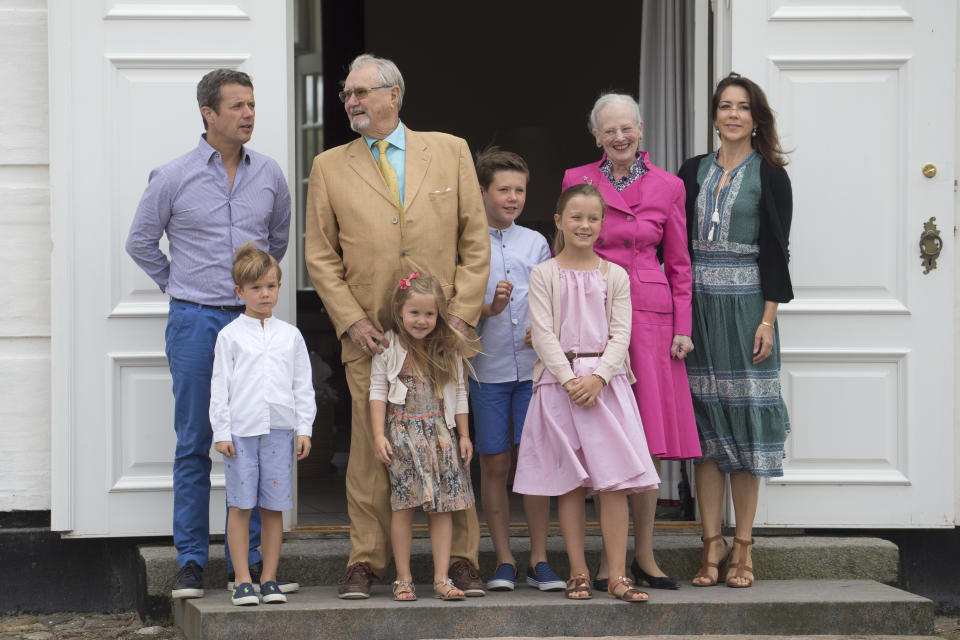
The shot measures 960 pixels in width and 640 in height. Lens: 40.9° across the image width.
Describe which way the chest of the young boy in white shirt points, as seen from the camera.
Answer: toward the camera

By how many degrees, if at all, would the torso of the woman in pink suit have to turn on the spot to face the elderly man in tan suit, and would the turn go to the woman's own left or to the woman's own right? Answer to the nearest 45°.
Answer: approximately 90° to the woman's own right

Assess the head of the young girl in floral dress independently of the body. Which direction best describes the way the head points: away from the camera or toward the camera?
toward the camera

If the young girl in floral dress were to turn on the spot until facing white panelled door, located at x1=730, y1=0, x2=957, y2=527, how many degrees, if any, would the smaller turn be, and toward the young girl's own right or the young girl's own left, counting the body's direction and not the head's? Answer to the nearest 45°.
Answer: approximately 90° to the young girl's own left

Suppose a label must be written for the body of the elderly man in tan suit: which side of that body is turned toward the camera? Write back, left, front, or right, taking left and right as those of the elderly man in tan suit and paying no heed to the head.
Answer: front

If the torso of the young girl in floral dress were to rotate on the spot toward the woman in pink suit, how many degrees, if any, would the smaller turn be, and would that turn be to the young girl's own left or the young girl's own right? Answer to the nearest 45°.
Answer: approximately 90° to the young girl's own left

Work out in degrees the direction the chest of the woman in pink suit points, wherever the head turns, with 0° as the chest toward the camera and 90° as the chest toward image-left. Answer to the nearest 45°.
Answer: approximately 0°

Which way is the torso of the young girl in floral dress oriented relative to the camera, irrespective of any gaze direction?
toward the camera

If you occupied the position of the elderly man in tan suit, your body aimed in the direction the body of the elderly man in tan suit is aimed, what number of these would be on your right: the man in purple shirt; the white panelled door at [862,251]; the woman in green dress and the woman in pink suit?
1

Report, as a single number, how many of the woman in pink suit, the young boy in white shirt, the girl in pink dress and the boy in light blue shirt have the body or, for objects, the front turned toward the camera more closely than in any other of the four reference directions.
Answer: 4

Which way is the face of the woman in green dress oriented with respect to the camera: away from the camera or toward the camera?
toward the camera

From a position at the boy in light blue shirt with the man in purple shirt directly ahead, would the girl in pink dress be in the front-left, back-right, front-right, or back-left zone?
back-left

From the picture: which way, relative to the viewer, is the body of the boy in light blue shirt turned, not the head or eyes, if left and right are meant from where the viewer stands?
facing the viewer
